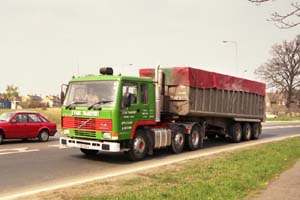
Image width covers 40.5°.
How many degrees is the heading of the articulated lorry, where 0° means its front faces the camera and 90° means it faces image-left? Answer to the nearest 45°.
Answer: approximately 45°

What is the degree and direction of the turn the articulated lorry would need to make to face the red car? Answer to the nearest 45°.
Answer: approximately 90° to its right
